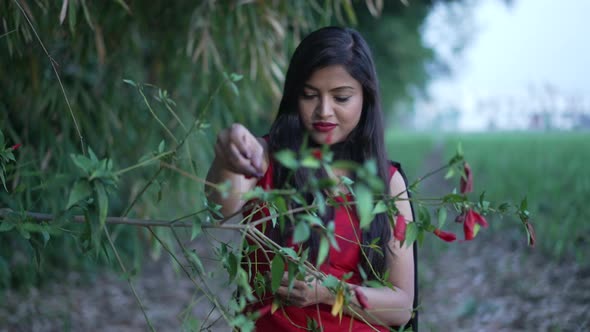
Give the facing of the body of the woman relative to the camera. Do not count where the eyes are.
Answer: toward the camera

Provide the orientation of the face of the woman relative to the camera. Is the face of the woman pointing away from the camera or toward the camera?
toward the camera
